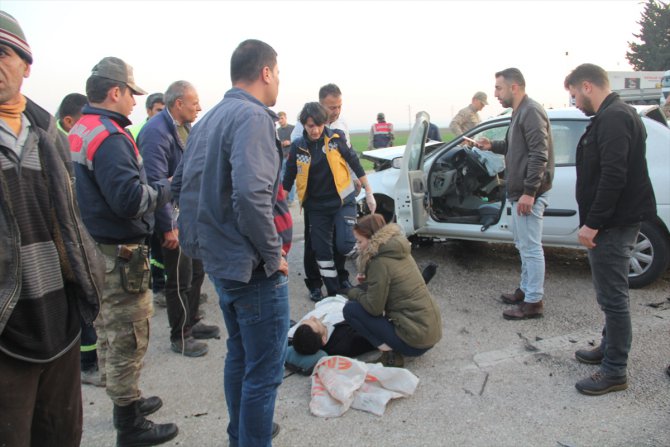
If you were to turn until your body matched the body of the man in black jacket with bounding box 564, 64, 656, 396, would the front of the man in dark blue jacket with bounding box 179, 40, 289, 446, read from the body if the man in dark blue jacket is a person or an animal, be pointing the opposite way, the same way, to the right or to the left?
to the right

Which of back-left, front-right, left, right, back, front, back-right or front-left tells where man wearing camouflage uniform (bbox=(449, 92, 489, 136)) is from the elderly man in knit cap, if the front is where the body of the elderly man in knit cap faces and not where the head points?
back-left

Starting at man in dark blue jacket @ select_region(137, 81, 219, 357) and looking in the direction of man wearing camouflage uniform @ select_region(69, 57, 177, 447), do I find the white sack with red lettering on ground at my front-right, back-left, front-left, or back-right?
front-left

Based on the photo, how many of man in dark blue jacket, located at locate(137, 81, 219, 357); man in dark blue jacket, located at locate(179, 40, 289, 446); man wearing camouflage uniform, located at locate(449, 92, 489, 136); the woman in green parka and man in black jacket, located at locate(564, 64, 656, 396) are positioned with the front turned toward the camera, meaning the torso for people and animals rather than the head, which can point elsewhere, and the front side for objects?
0

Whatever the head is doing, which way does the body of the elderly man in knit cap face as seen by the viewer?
toward the camera

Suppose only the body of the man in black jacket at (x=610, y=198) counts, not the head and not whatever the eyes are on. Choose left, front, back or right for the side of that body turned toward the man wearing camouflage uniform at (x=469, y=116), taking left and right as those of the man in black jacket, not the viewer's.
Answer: right

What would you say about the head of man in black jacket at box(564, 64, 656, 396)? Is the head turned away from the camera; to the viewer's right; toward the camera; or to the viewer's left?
to the viewer's left

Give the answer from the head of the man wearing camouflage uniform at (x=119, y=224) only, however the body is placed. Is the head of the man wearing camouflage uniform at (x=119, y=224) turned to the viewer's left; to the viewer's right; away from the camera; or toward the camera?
to the viewer's right

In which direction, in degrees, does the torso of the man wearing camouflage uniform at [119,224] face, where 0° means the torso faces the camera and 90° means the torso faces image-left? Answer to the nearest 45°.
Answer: approximately 270°

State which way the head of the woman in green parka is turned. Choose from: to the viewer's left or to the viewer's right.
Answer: to the viewer's left

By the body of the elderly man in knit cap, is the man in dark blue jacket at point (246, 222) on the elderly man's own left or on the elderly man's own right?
on the elderly man's own left

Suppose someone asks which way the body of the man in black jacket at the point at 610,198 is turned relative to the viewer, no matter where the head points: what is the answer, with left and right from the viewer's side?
facing to the left of the viewer

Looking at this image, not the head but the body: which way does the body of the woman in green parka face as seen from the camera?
to the viewer's left
